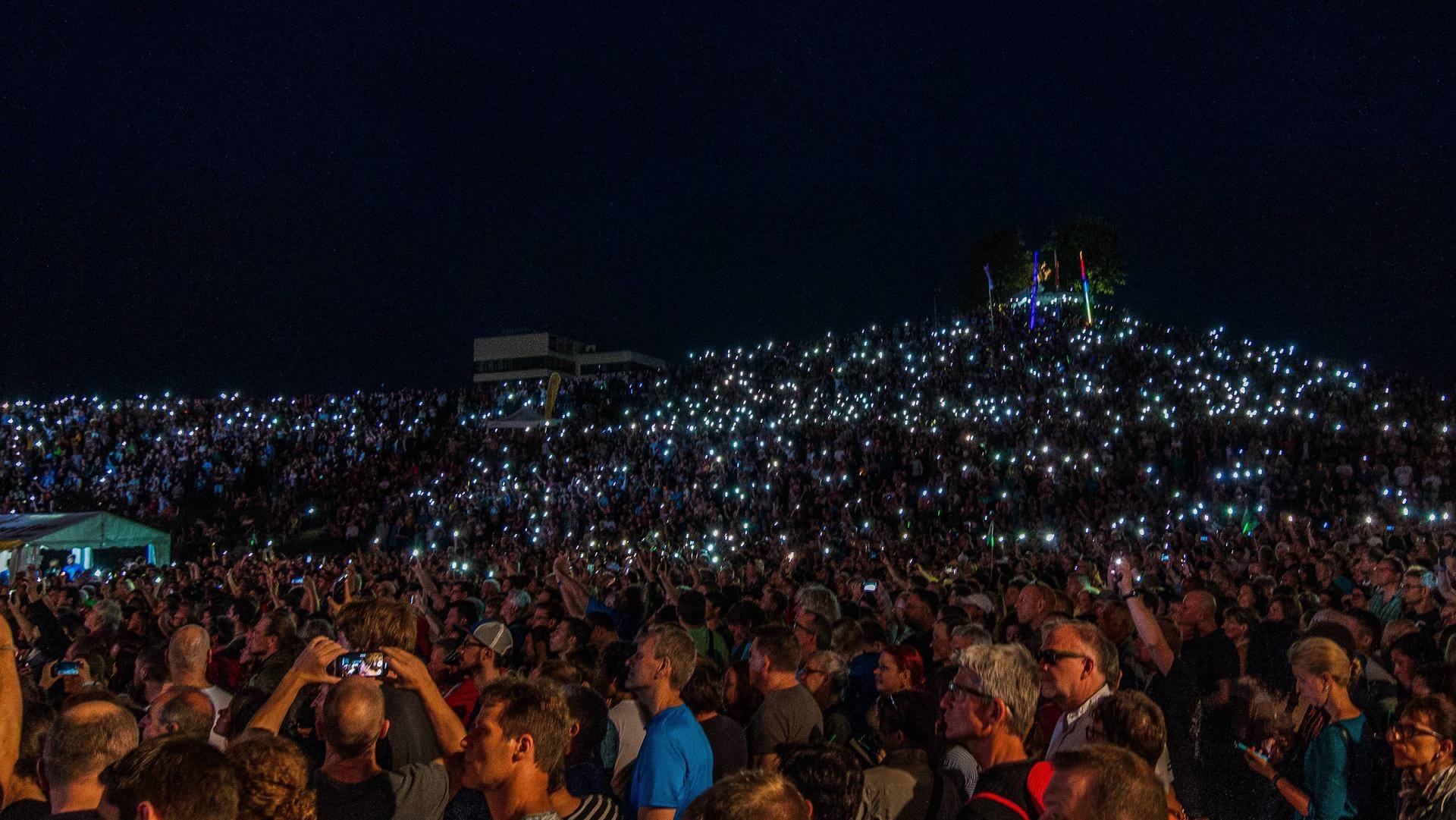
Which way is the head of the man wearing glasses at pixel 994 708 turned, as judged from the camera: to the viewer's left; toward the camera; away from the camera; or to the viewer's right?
to the viewer's left

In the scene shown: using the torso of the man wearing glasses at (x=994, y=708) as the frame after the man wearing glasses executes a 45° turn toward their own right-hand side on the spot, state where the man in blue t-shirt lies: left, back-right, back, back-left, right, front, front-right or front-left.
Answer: front-left

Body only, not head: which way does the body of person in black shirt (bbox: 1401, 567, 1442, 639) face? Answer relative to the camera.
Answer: to the viewer's left

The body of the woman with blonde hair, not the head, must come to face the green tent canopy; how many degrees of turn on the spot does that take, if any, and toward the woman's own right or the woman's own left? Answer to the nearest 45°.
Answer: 0° — they already face it

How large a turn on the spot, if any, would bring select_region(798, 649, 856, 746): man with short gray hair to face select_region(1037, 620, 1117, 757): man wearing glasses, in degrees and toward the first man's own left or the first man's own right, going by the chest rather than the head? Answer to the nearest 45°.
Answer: approximately 135° to the first man's own left

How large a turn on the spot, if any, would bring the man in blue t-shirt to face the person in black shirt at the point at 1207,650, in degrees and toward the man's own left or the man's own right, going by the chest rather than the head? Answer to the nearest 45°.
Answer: approximately 135° to the man's own right

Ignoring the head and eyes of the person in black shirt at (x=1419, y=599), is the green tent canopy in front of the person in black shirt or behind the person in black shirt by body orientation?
in front

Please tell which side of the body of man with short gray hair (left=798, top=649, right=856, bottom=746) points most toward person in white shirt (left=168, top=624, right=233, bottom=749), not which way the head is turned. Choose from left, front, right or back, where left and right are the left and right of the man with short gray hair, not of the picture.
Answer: front

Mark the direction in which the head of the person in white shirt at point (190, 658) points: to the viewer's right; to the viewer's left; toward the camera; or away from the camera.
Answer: away from the camera

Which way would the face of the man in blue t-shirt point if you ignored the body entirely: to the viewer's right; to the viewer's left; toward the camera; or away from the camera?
to the viewer's left
